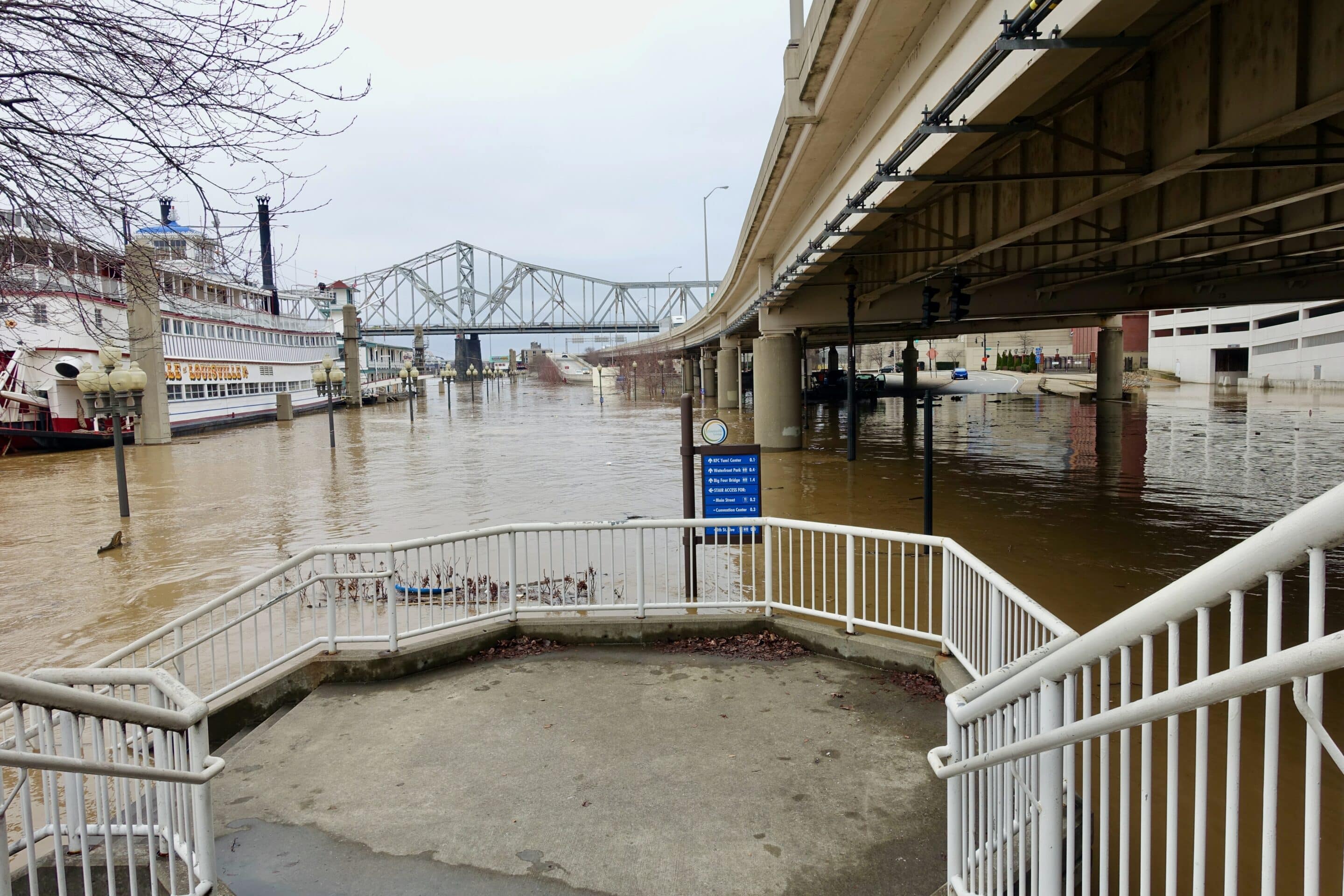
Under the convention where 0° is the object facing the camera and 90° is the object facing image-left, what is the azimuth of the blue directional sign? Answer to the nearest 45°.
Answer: approximately 0°

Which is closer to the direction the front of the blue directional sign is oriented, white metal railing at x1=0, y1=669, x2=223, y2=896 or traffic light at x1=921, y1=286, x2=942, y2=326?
the white metal railing

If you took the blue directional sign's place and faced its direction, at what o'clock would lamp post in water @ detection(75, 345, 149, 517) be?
The lamp post in water is roughly at 4 o'clock from the blue directional sign.

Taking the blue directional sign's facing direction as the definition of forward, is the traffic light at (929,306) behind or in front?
behind

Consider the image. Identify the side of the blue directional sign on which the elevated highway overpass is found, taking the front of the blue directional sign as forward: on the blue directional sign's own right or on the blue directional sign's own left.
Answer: on the blue directional sign's own left

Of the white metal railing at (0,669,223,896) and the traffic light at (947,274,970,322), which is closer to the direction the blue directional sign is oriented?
the white metal railing

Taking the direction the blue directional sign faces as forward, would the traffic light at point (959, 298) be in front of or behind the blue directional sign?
behind
